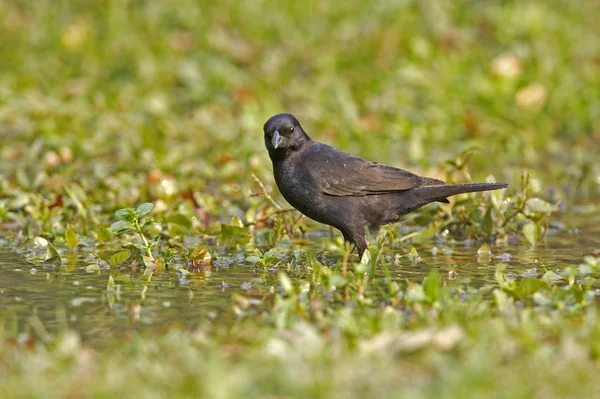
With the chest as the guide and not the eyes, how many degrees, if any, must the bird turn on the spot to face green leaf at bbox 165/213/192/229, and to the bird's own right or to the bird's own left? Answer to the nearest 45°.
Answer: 0° — it already faces it

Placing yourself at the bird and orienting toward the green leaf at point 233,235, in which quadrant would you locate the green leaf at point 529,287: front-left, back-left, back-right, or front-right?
back-left

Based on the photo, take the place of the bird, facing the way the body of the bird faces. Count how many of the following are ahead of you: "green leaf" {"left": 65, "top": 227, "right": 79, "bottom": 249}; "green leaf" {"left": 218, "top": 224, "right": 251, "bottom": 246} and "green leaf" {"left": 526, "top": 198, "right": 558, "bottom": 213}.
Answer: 2

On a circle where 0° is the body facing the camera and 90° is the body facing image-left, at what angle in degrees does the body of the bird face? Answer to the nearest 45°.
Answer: approximately 90°

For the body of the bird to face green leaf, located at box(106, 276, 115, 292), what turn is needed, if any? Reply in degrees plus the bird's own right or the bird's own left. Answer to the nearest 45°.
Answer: approximately 45° to the bird's own left

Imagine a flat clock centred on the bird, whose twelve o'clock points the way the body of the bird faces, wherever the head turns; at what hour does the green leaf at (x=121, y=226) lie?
The green leaf is roughly at 11 o'clock from the bird.

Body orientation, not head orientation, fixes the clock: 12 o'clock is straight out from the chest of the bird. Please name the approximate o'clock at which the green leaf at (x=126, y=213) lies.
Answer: The green leaf is roughly at 11 o'clock from the bird.

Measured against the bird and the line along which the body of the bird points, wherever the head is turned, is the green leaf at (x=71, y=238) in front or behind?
in front

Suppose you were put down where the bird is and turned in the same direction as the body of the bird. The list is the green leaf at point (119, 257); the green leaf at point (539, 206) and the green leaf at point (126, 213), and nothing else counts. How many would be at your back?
1

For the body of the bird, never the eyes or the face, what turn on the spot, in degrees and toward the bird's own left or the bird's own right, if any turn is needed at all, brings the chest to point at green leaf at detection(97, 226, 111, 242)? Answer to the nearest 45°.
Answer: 0° — it already faces it

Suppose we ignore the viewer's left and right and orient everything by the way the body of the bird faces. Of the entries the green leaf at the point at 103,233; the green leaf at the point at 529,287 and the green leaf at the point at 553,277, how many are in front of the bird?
1

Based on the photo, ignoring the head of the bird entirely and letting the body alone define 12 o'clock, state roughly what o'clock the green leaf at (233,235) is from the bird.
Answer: The green leaf is roughly at 12 o'clock from the bird.
